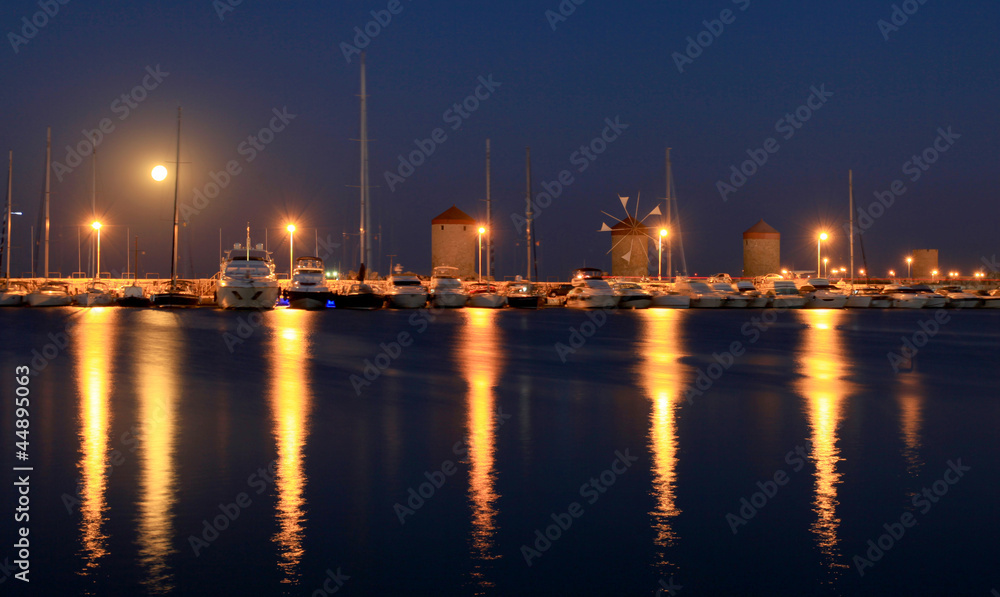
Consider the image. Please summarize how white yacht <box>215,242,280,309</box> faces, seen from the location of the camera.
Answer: facing the viewer
